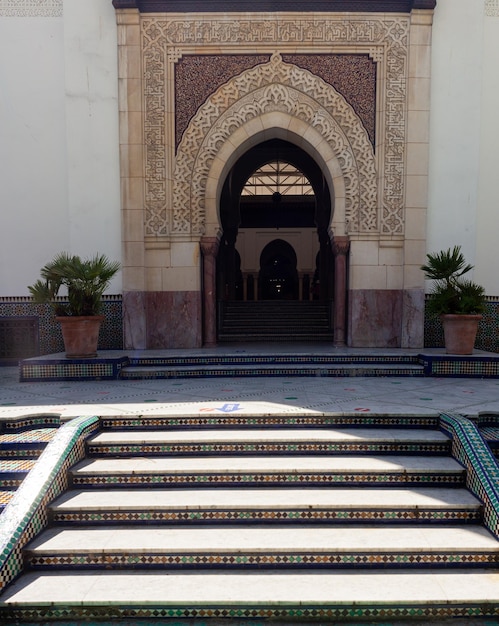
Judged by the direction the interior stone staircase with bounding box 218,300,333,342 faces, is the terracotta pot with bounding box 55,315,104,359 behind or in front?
in front

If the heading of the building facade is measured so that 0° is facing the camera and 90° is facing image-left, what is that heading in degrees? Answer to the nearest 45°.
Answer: approximately 0°

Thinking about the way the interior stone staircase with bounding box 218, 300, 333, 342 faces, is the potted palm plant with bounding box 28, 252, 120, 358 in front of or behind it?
in front

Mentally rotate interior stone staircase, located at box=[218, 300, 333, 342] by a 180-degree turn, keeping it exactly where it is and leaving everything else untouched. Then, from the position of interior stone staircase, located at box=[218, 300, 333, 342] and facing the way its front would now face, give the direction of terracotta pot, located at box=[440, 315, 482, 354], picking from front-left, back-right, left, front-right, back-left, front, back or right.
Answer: back-right
